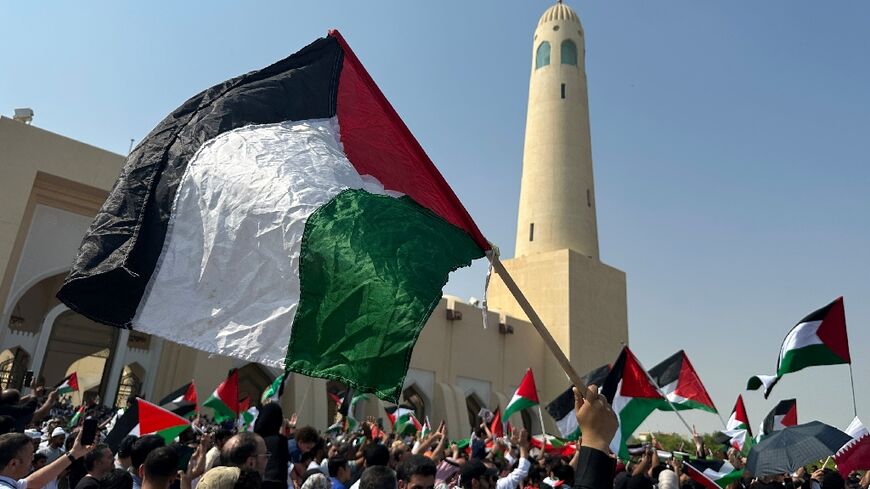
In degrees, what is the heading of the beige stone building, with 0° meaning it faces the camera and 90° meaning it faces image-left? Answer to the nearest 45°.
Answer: approximately 315°

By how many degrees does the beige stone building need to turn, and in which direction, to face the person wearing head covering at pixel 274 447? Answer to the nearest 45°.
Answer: approximately 45° to its right

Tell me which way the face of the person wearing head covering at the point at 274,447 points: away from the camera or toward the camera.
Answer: away from the camera

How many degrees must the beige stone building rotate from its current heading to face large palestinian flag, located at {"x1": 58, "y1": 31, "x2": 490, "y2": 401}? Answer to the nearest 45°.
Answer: approximately 45° to its right
